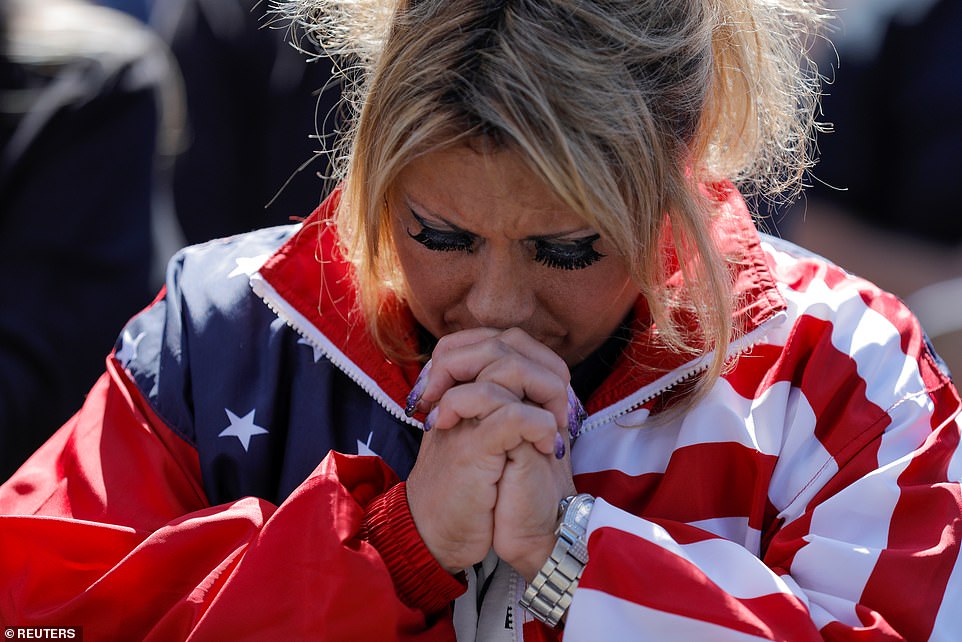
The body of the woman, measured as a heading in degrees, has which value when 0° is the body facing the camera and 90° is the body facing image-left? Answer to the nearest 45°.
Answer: approximately 0°

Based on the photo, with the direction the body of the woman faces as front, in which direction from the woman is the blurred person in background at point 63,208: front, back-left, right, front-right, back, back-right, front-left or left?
back-right

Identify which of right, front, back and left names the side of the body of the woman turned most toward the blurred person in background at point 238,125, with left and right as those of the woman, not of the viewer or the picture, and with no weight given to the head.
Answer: back
